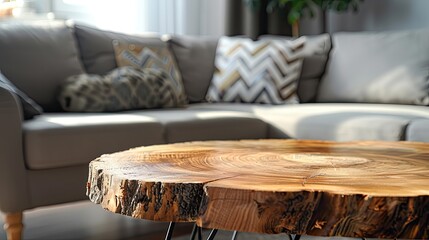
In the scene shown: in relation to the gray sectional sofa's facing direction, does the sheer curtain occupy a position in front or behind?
behind

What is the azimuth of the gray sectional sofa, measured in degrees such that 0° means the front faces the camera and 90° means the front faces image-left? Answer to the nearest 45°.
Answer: approximately 0°
